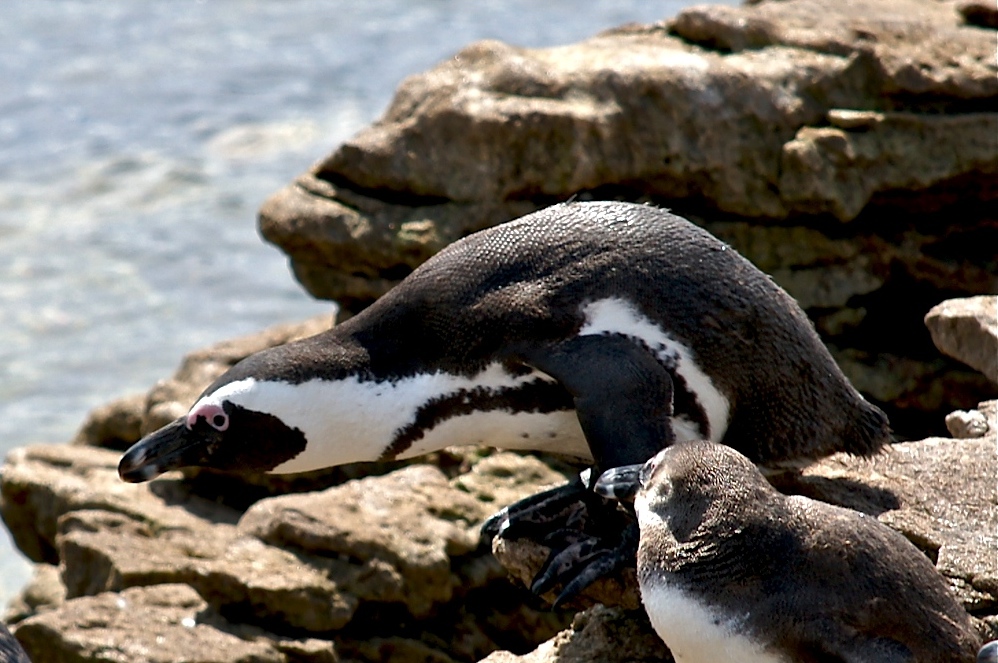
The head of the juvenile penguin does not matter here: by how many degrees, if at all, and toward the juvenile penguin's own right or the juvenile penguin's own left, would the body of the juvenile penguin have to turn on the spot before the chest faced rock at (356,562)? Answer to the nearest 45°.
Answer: approximately 45° to the juvenile penguin's own right

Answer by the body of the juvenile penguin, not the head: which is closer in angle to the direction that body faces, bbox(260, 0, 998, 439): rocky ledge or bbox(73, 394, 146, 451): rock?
the rock

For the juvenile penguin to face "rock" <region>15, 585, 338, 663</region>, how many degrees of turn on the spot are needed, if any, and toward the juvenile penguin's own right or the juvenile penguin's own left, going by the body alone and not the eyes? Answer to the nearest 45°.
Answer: approximately 45° to the juvenile penguin's own right

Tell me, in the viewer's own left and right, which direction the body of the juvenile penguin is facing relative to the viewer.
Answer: facing to the left of the viewer

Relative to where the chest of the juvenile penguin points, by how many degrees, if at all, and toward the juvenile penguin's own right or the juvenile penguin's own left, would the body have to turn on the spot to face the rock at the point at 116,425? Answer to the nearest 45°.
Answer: approximately 45° to the juvenile penguin's own right
